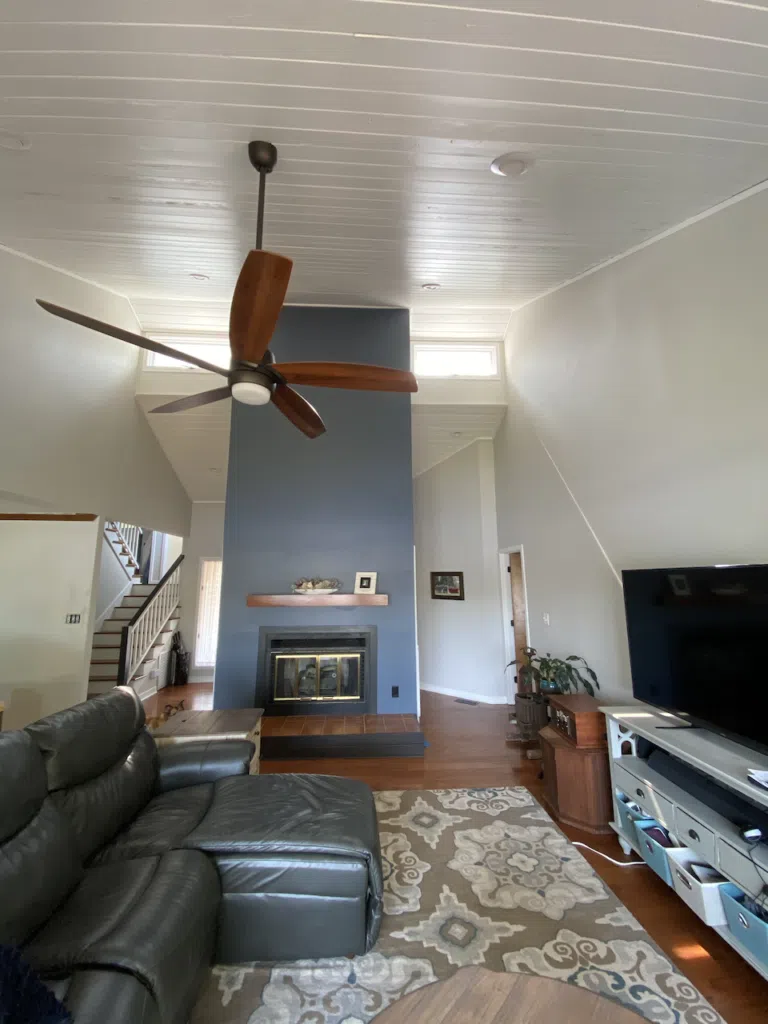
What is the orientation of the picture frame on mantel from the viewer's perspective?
toward the camera

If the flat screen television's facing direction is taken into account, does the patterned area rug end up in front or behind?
in front

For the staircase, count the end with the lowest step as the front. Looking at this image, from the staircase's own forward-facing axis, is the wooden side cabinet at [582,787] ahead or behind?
ahead

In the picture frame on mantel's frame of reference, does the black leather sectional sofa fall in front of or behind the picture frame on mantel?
in front

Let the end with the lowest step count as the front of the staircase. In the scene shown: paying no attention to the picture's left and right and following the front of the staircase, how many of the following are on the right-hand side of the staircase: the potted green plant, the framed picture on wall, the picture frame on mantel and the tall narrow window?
0

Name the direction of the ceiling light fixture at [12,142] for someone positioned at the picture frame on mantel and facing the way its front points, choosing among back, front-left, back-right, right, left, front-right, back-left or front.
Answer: front-right

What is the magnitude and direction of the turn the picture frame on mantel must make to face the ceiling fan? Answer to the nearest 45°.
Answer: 0° — it already faces it

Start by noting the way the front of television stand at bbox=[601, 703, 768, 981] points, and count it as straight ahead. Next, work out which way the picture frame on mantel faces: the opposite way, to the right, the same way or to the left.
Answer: to the left

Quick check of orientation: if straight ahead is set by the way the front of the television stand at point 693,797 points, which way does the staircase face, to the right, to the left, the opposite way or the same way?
to the left

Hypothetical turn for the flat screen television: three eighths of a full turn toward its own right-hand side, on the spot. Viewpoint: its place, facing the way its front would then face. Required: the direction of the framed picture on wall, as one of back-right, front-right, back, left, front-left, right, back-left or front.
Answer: front-left

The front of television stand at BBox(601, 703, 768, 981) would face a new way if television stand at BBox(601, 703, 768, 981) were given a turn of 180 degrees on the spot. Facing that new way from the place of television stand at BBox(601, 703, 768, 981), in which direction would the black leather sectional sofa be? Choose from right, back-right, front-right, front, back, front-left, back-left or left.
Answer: back

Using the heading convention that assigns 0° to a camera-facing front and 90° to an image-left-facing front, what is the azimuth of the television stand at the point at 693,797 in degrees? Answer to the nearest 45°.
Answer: approximately 45°

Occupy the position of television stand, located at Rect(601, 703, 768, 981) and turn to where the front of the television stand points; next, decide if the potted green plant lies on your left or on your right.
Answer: on your right

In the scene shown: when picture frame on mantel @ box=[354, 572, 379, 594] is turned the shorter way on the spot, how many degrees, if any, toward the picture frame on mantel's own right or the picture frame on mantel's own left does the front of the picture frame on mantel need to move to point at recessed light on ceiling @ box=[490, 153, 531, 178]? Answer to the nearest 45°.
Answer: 0° — it already faces it

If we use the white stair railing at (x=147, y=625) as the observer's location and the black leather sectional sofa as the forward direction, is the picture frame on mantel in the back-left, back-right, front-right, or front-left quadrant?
front-left

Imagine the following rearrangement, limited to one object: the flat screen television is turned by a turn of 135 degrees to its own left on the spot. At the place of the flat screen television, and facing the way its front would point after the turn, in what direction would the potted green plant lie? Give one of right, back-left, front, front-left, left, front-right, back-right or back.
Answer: back-left

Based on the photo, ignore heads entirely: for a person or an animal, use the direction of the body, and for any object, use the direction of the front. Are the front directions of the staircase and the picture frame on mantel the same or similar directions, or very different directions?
same or similar directions
